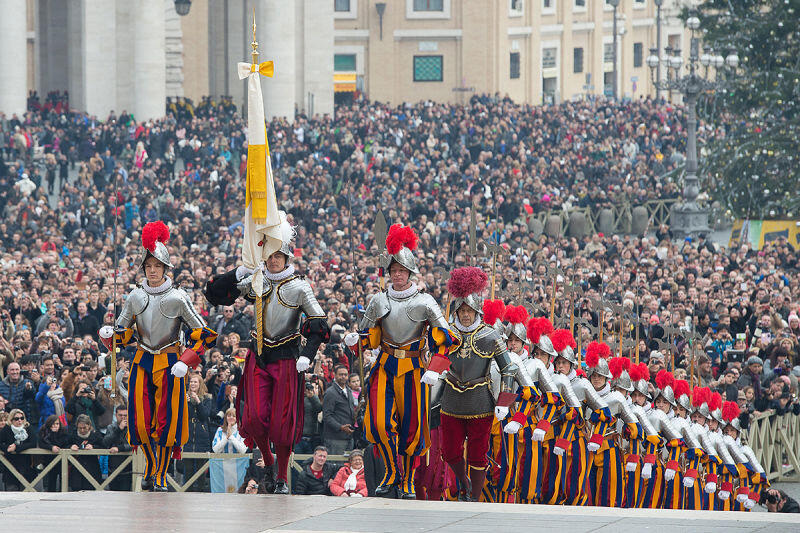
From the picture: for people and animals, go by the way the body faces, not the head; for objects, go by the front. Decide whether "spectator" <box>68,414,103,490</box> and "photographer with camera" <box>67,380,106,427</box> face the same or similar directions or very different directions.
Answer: same or similar directions

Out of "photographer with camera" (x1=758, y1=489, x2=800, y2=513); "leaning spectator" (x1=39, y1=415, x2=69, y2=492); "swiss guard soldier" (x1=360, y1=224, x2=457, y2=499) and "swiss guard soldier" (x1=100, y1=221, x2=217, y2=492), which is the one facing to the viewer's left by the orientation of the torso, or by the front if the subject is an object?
the photographer with camera

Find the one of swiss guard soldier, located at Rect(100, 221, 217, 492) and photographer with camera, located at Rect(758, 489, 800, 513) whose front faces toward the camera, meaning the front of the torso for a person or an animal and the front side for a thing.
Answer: the swiss guard soldier

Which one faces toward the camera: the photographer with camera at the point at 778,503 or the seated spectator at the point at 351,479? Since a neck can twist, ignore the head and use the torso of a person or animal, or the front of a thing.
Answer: the seated spectator

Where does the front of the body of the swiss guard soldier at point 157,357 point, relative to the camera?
toward the camera

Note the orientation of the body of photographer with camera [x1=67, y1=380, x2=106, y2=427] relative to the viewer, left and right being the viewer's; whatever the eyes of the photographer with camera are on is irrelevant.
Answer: facing the viewer

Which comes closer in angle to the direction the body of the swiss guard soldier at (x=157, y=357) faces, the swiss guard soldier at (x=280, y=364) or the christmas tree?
the swiss guard soldier

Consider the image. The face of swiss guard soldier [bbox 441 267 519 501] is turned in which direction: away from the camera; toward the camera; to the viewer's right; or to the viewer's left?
toward the camera

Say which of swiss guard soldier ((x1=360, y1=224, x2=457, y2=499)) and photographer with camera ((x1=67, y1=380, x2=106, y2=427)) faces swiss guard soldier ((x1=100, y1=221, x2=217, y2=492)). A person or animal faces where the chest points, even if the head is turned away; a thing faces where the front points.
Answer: the photographer with camera

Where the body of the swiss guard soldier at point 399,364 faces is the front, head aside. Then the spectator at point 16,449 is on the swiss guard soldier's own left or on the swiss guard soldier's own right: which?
on the swiss guard soldier's own right

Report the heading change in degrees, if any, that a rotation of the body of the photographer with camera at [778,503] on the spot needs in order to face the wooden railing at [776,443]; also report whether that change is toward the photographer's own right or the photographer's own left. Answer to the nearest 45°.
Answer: approximately 90° to the photographer's own right

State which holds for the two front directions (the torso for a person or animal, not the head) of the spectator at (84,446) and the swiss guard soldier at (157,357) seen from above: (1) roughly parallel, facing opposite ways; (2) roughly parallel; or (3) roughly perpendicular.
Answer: roughly parallel

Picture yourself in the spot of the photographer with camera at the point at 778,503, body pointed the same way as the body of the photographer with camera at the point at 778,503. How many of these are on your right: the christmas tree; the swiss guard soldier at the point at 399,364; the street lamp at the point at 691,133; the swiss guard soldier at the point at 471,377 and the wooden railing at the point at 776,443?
3

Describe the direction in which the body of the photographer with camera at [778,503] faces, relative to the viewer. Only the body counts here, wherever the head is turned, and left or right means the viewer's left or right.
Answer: facing to the left of the viewer

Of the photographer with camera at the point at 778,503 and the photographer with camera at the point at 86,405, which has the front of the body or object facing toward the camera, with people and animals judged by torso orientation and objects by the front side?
the photographer with camera at the point at 86,405

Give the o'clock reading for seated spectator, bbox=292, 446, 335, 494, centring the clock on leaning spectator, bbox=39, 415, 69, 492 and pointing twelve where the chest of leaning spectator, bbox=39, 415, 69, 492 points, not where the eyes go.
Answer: seated spectator, bbox=292, 446, 335, 494 is roughly at 10 o'clock from leaning spectator, bbox=39, 415, 69, 492.
